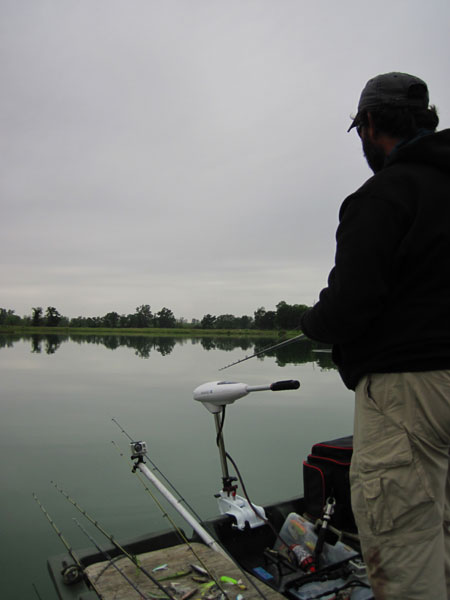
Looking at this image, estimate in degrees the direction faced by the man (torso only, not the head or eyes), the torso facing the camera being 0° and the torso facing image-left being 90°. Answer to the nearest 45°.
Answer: approximately 135°

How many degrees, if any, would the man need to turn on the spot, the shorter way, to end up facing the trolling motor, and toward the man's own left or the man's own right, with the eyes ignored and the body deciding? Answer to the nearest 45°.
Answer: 0° — they already face it
